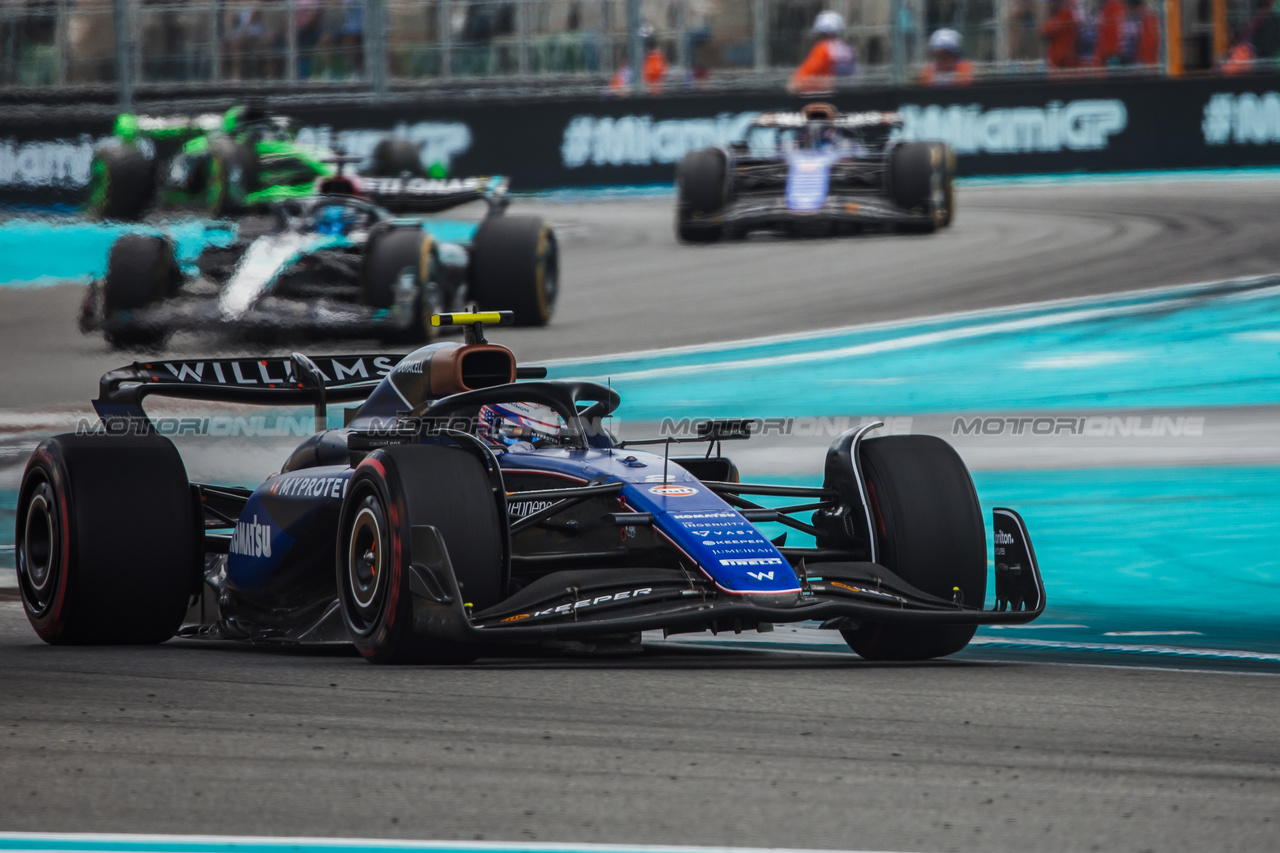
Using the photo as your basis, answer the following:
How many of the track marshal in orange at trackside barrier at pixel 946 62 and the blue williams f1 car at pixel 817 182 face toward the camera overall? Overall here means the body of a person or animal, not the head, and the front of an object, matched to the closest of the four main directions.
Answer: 2

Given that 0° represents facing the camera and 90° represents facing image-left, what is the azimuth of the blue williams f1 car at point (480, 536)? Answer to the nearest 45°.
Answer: approximately 315°

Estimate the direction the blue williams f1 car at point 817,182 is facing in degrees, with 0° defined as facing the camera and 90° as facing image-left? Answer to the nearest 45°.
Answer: approximately 0°

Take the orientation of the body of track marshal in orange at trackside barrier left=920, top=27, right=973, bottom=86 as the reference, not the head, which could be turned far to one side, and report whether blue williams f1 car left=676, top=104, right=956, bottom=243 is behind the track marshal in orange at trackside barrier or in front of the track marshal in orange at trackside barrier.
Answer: in front

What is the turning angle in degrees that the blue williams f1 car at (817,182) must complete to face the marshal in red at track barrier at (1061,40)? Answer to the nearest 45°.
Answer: approximately 135° to its left

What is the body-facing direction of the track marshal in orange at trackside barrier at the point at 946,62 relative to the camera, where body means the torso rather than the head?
toward the camera

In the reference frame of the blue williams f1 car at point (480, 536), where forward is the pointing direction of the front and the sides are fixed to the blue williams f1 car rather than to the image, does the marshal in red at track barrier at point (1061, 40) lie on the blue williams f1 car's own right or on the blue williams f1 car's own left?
on the blue williams f1 car's own left

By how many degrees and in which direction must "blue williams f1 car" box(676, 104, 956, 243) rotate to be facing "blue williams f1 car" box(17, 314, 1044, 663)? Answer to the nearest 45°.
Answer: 0° — it already faces it

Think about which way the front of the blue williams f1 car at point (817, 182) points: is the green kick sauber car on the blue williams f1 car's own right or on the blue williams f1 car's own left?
on the blue williams f1 car's own right

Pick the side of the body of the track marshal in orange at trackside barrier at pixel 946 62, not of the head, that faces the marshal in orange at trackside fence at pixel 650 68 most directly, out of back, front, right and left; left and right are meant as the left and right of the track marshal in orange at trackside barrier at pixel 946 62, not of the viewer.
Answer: right

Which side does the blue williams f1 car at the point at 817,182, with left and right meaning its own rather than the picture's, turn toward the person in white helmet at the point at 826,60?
back

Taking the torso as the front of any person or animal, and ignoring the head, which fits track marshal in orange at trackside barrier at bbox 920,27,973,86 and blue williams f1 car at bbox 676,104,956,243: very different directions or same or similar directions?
same or similar directions

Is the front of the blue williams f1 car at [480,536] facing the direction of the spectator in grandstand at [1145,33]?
no
